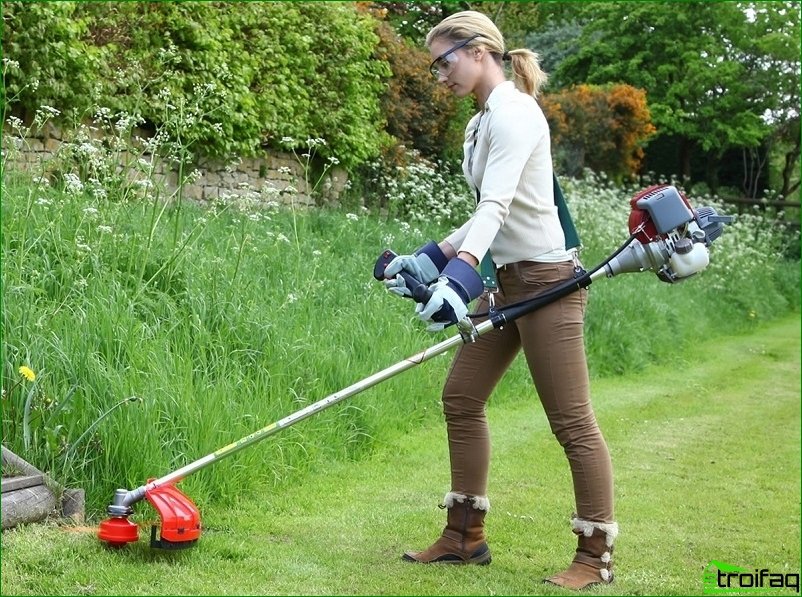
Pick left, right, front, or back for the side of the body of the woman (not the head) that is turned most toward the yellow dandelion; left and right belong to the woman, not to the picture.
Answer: front

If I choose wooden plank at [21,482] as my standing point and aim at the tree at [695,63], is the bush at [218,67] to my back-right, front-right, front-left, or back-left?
front-left

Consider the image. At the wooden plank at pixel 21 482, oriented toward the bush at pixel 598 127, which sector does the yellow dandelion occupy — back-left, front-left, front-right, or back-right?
front-left

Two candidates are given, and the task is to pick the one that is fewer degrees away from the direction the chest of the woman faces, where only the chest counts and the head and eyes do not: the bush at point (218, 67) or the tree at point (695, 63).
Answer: the bush

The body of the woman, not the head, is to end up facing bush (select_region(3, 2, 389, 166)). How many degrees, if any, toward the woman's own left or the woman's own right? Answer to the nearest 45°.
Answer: approximately 45° to the woman's own right

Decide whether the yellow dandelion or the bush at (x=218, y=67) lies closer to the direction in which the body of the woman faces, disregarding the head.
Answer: the yellow dandelion

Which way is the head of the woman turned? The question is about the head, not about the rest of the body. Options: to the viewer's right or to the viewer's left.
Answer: to the viewer's left

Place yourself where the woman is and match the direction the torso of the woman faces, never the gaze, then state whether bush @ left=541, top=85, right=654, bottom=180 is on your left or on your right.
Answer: on your right

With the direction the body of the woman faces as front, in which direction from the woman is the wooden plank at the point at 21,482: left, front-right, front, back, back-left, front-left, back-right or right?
front

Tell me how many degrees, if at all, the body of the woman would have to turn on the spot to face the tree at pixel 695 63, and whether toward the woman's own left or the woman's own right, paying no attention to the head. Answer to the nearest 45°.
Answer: approximately 90° to the woman's own right

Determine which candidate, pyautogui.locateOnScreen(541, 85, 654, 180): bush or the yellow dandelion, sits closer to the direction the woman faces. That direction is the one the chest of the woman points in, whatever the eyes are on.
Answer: the yellow dandelion

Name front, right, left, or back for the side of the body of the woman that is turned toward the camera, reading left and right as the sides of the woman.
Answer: left
